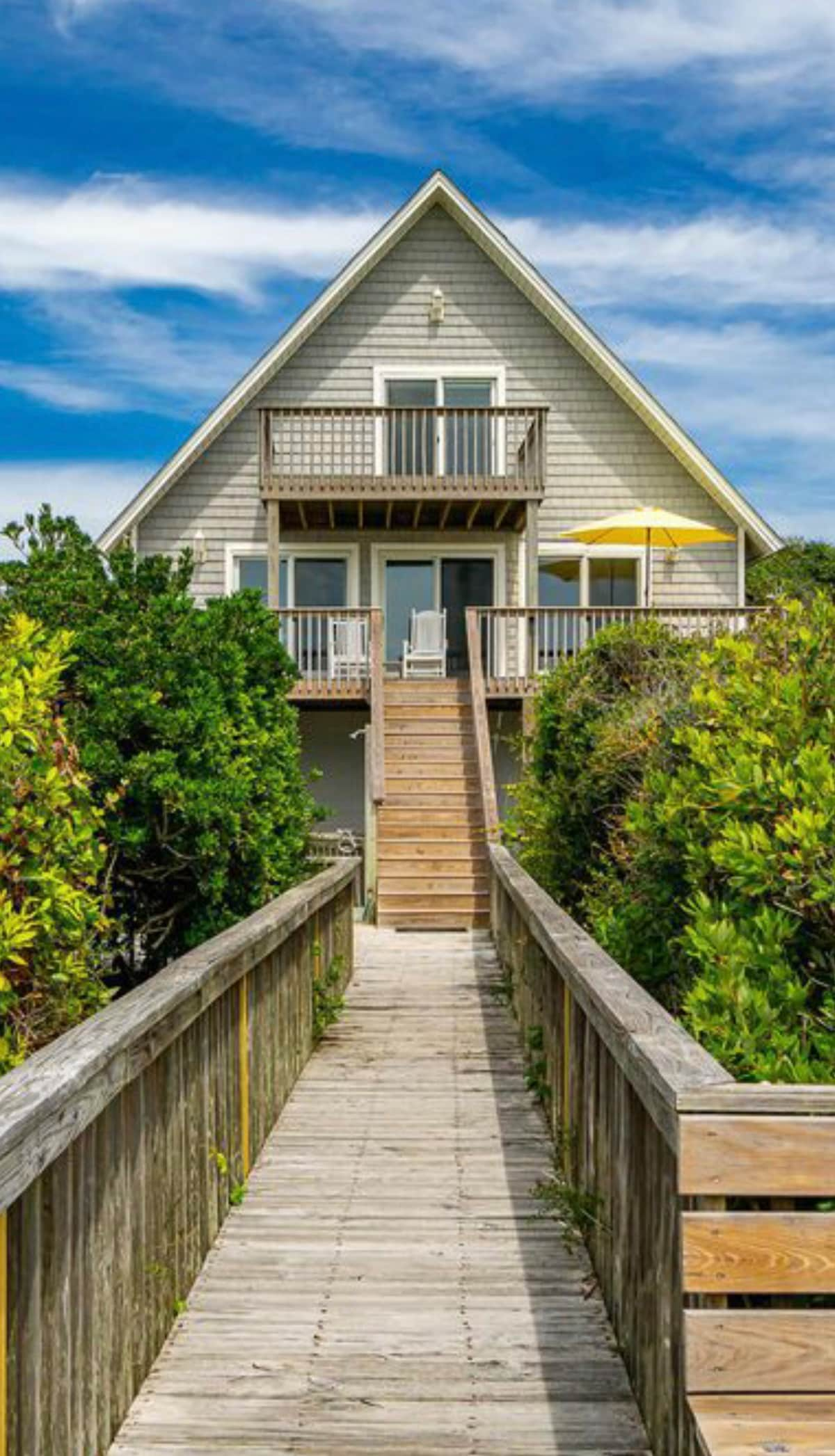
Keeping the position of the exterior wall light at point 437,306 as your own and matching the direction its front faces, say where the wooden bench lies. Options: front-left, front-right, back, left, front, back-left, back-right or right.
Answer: front

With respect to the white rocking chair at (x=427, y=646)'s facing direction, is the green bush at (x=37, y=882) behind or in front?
in front

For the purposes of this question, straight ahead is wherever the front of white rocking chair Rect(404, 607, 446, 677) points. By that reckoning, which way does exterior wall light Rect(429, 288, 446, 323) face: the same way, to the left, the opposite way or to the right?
the same way

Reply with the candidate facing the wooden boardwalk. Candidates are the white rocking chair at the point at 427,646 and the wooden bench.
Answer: the white rocking chair

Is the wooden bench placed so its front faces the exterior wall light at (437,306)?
no

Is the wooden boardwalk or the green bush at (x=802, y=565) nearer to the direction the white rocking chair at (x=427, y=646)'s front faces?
the wooden boardwalk

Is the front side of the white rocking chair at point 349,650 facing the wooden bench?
yes

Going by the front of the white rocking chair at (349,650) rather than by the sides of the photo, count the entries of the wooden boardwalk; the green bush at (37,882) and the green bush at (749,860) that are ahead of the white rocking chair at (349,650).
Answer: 3

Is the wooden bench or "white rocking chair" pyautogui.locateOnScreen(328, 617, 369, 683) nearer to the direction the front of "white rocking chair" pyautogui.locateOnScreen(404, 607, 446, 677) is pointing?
the wooden bench

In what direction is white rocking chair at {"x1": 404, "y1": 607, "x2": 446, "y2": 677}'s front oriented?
toward the camera

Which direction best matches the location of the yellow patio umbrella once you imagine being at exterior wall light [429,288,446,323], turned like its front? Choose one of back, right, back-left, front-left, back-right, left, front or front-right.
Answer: front-left

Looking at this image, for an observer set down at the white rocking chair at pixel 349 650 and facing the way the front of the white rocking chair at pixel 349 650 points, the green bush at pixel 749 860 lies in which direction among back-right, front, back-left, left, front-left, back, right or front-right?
front
